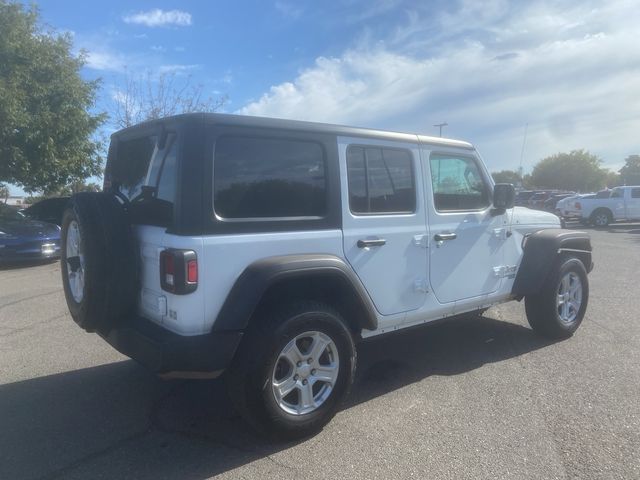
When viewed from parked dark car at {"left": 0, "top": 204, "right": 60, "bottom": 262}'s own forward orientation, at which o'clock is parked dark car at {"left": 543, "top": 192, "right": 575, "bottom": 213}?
parked dark car at {"left": 543, "top": 192, "right": 575, "bottom": 213} is roughly at 10 o'clock from parked dark car at {"left": 0, "top": 204, "right": 60, "bottom": 262}.

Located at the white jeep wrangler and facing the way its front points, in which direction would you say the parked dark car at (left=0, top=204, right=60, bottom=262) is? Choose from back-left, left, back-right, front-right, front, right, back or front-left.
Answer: left

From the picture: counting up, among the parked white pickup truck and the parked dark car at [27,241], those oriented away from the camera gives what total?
0

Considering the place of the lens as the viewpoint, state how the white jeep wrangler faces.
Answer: facing away from the viewer and to the right of the viewer

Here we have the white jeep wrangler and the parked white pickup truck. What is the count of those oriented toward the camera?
0

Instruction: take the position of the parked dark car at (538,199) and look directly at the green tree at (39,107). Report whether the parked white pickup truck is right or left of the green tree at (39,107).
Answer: left

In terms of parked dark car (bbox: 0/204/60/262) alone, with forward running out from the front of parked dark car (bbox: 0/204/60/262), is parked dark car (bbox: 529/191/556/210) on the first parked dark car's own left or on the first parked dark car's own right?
on the first parked dark car's own left

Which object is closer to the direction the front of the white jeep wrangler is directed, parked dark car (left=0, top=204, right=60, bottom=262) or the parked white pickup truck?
the parked white pickup truck

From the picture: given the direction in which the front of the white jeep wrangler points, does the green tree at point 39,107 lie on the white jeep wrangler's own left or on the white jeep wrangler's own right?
on the white jeep wrangler's own left

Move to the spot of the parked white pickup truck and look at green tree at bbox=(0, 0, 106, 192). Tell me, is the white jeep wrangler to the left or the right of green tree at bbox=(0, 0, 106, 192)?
left

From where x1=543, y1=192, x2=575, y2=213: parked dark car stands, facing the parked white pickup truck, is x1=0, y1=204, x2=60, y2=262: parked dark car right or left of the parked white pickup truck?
right

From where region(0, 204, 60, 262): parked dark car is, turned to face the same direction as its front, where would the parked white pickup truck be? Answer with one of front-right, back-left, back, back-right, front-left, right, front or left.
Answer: front-left

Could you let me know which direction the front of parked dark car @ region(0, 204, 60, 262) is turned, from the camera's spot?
facing the viewer and to the right of the viewer

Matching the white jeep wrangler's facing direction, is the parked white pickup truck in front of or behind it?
in front
